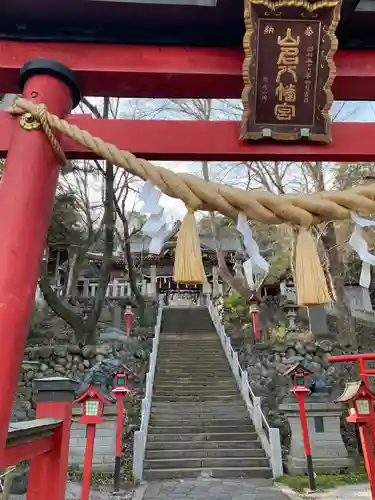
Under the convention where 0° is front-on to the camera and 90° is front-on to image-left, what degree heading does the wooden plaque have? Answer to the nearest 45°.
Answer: approximately 0°

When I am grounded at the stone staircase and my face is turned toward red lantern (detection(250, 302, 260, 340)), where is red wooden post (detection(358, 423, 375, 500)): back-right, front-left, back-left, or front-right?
back-right

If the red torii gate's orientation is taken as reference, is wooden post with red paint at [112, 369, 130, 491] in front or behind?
behind

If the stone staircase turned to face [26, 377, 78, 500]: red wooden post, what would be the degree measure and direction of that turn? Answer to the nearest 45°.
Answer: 0° — it already faces it

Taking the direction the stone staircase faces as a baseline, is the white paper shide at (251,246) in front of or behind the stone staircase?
in front

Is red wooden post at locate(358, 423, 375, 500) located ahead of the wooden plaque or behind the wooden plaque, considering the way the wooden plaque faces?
behind

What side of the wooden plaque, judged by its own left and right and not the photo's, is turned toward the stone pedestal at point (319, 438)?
back

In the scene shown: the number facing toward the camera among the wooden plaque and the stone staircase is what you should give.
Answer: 2

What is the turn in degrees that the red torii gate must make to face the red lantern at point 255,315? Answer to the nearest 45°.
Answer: approximately 180°

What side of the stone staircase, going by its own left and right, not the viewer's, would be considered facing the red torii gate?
front

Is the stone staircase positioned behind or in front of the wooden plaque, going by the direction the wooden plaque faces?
behind

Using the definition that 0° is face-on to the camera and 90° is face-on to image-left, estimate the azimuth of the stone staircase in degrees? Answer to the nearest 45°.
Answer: approximately 0°

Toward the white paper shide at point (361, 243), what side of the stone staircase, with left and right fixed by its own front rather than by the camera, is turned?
front
